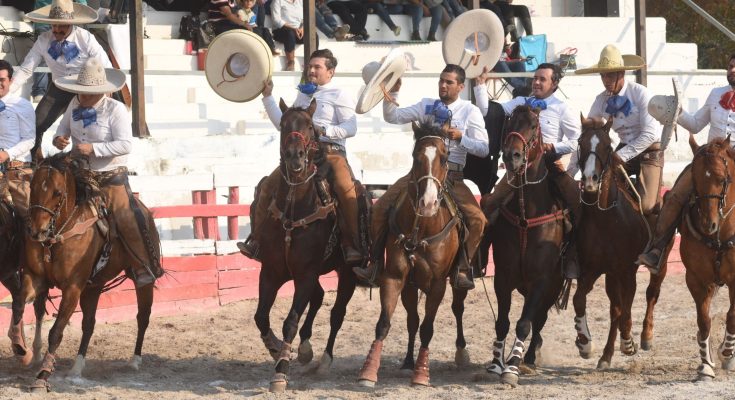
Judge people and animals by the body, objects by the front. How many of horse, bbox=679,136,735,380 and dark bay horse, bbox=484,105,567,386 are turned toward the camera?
2

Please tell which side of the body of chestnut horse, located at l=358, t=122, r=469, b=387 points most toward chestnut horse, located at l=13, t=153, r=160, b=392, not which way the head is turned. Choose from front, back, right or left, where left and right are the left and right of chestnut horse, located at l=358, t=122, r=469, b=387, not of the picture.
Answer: right

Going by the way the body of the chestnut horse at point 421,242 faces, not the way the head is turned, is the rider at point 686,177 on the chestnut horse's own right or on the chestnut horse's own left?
on the chestnut horse's own left

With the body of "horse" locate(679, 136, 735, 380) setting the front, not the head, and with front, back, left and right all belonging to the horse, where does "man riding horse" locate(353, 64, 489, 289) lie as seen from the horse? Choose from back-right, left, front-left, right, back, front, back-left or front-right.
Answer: right

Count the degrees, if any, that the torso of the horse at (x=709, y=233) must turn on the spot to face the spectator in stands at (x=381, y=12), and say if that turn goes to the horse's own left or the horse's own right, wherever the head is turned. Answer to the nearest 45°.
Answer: approximately 135° to the horse's own right

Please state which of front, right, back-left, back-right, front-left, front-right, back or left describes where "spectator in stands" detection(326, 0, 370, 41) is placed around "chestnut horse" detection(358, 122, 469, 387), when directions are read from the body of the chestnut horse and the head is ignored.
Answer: back

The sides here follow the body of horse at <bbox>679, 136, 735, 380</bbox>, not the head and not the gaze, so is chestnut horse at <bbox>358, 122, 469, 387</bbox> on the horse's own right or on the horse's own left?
on the horse's own right

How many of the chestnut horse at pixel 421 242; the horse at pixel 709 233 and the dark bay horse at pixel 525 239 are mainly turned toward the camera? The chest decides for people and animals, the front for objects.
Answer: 3

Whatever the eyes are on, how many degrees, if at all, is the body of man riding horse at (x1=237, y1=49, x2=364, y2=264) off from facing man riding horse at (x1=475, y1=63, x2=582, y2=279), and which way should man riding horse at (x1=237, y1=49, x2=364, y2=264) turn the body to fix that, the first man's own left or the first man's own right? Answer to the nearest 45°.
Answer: approximately 135° to the first man's own left
